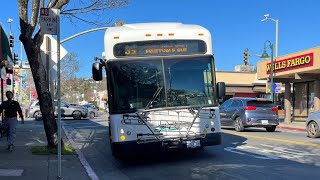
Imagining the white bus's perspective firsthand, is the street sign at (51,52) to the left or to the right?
on its right

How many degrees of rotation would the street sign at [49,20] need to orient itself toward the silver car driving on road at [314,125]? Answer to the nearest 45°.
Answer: approximately 135° to its left

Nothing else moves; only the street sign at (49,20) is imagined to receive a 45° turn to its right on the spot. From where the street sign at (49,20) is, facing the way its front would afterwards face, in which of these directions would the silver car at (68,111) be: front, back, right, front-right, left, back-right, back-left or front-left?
back-right

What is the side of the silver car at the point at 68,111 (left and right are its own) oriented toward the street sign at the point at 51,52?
right

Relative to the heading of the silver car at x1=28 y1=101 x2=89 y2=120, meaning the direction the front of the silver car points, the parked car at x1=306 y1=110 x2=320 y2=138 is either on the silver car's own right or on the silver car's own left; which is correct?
on the silver car's own right

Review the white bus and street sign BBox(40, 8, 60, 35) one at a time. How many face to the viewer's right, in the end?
0

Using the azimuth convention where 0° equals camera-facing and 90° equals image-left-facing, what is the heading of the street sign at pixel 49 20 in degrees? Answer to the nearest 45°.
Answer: approximately 0°

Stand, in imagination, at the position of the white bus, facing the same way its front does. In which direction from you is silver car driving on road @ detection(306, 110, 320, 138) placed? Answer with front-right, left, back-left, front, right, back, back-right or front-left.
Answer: back-left

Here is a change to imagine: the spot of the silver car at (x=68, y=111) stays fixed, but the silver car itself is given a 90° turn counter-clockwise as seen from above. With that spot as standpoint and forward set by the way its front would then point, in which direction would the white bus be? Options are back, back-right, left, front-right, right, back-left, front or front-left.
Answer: back

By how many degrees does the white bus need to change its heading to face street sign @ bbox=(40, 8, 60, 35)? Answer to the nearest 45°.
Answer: approximately 45° to its right
